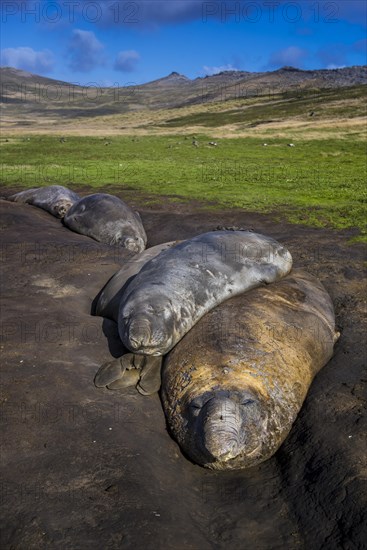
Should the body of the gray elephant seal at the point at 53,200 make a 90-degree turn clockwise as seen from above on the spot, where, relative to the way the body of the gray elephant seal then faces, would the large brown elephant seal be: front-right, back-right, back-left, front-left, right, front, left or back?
front-left

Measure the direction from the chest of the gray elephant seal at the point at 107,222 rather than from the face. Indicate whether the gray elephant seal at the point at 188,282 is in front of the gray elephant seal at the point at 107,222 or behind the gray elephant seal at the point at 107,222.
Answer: in front

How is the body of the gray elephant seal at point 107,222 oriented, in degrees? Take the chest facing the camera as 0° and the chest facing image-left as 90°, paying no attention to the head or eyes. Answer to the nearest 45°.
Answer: approximately 315°

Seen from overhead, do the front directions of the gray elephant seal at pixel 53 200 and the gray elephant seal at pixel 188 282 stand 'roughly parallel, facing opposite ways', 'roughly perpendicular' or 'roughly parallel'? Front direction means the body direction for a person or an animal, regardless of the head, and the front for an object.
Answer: roughly perpendicular

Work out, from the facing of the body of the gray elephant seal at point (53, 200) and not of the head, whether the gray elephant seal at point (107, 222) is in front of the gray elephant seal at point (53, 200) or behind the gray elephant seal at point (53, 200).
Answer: in front

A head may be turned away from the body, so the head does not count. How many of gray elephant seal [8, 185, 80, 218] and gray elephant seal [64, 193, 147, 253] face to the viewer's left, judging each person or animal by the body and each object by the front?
0

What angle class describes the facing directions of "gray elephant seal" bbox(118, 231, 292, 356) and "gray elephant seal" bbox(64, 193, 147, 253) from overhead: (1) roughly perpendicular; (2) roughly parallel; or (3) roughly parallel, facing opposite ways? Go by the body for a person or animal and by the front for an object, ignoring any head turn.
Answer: roughly perpendicular

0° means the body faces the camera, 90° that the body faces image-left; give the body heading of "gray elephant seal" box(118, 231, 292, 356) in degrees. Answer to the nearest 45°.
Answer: approximately 45°

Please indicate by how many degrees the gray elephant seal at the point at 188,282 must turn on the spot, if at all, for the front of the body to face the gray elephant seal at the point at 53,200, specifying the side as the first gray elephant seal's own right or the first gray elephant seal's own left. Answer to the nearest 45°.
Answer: approximately 90° to the first gray elephant seal's own right

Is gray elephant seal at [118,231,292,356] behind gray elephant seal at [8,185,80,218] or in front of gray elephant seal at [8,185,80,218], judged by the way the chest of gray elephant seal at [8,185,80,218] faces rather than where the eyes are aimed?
in front

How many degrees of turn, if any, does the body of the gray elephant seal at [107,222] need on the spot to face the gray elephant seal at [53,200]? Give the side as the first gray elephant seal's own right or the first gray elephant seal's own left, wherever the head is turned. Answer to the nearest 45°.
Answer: approximately 180°

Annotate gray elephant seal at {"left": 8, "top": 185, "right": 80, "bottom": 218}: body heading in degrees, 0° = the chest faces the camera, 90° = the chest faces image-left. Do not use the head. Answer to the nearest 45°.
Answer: approximately 315°
